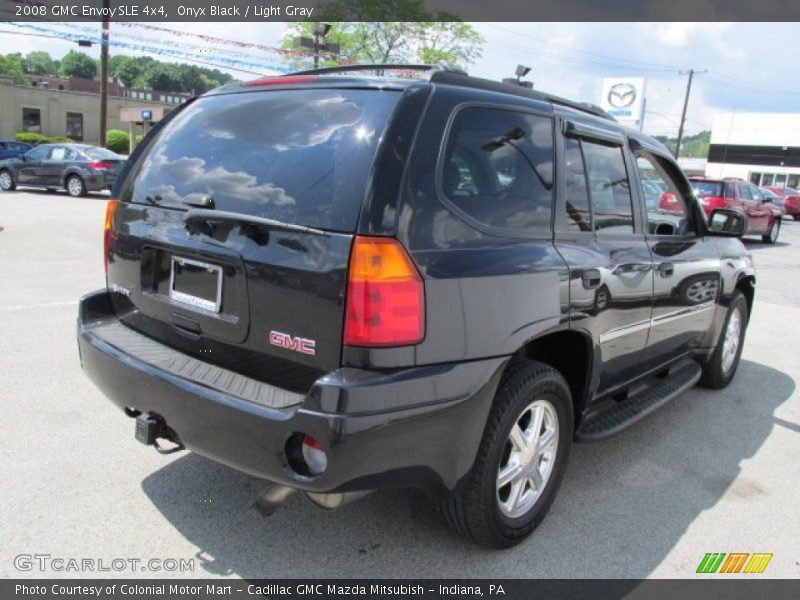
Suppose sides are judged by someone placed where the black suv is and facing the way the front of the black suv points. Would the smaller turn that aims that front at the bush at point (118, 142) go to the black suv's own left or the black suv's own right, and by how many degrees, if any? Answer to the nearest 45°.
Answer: approximately 90° to the black suv's own left

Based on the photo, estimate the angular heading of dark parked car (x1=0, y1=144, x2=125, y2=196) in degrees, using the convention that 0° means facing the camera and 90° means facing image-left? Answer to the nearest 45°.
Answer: approximately 135°

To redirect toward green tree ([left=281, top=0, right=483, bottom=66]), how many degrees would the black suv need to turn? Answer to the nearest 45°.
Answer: approximately 45° to its left

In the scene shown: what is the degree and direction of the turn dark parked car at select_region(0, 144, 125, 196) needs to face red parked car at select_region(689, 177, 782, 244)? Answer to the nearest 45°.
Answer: approximately 180°

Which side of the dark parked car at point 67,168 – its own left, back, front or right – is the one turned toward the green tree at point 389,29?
right

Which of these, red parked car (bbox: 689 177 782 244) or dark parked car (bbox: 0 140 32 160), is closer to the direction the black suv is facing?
the red parked car

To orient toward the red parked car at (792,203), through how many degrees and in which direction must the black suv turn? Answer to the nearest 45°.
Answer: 0° — it already faces it

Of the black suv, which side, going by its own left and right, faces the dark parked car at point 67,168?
left

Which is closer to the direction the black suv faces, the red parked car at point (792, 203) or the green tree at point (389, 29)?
the red parked car

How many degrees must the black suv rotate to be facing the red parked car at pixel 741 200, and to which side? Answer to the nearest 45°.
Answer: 0° — it already faces it

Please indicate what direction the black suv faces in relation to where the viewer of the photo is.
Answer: facing away from the viewer and to the right of the viewer
